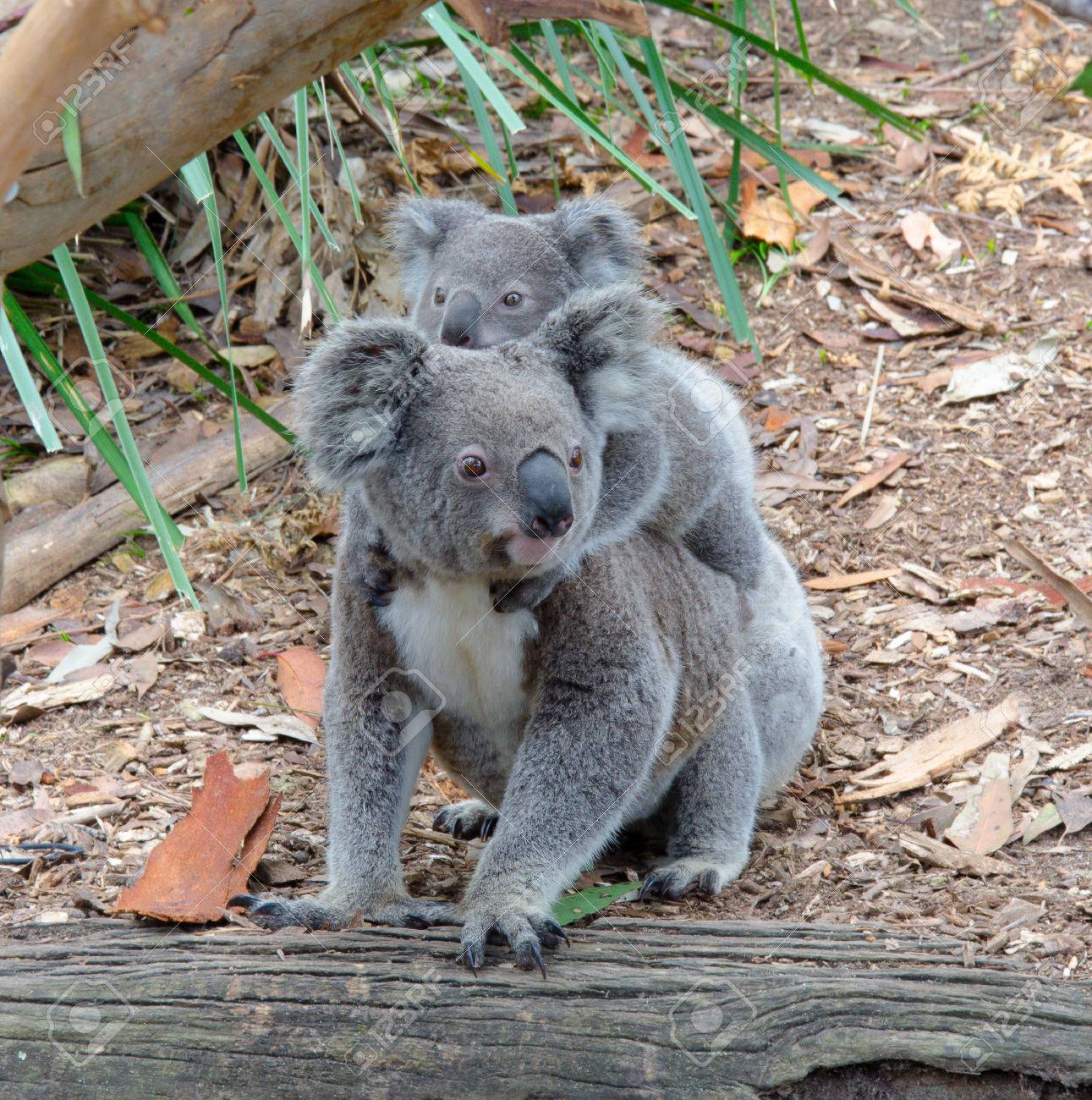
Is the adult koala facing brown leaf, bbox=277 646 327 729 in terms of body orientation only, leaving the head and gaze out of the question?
no

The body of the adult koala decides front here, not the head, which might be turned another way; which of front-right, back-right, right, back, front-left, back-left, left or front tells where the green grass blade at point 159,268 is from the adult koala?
back-right

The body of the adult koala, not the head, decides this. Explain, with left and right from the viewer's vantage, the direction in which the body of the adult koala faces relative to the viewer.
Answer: facing the viewer and to the left of the viewer

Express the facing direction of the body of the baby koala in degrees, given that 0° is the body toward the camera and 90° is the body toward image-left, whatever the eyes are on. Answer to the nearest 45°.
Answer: approximately 45°

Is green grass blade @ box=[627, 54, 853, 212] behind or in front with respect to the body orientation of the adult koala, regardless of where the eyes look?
behind

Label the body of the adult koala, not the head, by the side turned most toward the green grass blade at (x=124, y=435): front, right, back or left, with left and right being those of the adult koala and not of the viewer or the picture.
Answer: right

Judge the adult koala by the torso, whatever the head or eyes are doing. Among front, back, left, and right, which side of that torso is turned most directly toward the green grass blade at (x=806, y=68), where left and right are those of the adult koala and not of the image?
back

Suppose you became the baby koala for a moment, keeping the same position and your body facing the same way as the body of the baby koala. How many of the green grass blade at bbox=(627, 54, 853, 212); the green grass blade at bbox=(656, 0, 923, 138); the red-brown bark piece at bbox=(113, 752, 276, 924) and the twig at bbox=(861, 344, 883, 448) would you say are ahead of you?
1

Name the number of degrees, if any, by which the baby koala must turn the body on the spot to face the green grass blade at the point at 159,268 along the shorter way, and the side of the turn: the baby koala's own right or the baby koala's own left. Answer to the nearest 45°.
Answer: approximately 90° to the baby koala's own right

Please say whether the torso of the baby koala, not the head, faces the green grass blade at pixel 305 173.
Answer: no

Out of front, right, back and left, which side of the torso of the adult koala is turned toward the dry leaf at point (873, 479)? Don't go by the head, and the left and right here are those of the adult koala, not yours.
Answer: back
